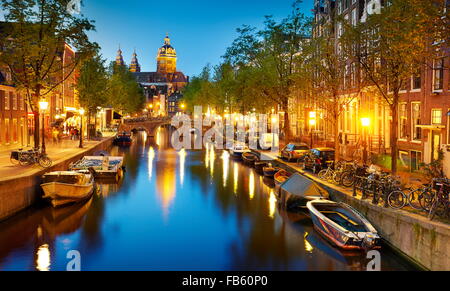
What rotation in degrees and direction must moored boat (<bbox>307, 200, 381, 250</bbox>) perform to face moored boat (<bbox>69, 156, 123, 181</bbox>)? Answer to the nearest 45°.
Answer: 0° — it already faces it

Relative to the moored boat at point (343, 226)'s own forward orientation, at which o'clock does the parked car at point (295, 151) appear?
The parked car is roughly at 1 o'clock from the moored boat.

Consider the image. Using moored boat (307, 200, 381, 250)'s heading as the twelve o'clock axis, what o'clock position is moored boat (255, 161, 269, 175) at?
moored boat (255, 161, 269, 175) is roughly at 1 o'clock from moored boat (307, 200, 381, 250).

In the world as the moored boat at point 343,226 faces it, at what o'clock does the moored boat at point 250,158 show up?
the moored boat at point 250,158 is roughly at 1 o'clock from the moored boat at point 343,226.

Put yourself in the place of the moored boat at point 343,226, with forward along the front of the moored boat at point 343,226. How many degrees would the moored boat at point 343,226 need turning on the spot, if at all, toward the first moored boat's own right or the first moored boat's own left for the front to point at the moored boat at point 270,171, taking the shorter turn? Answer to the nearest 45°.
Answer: approximately 45° to the first moored boat's own right

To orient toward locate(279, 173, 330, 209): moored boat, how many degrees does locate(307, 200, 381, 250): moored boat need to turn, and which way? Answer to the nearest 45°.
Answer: approximately 45° to its right

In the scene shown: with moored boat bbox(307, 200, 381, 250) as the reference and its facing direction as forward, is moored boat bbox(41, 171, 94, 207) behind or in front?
in front

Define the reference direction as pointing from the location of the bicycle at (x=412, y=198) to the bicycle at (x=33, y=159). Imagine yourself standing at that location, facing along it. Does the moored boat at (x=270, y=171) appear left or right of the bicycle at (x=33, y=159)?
right

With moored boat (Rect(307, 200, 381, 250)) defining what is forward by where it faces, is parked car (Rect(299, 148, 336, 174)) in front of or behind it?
in front

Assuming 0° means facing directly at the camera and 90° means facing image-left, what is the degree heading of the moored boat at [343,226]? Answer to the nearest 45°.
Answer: approximately 135°

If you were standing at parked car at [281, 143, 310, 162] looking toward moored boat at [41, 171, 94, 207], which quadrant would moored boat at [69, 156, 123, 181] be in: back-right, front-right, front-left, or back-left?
front-right

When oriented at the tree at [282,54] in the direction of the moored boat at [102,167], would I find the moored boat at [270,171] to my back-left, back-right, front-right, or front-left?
front-left

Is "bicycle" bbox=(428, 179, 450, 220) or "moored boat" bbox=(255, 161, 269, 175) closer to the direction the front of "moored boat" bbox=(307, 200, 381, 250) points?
the moored boat
